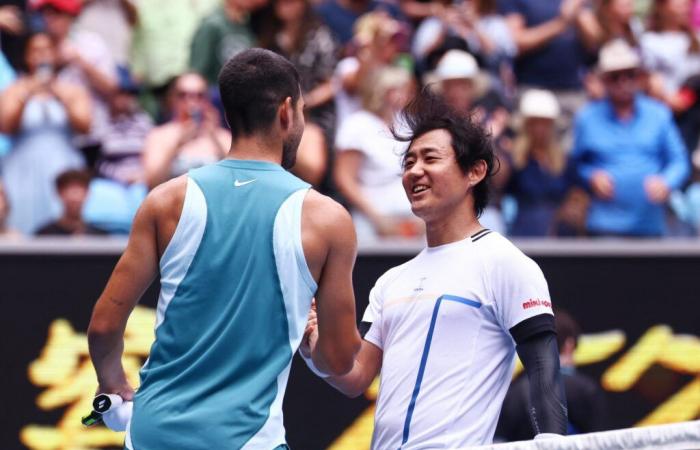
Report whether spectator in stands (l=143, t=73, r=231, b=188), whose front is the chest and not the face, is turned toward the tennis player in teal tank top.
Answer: yes

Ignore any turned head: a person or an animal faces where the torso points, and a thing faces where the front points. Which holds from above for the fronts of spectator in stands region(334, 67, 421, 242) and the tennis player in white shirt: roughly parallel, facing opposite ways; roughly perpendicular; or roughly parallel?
roughly perpendicular

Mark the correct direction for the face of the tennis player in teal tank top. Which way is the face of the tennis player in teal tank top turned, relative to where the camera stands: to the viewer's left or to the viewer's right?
to the viewer's right

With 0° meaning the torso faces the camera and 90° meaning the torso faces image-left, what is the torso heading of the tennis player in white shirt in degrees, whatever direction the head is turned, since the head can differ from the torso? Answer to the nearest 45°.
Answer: approximately 45°

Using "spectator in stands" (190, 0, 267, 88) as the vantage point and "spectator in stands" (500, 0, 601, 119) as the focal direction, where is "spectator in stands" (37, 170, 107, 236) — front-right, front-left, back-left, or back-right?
back-right

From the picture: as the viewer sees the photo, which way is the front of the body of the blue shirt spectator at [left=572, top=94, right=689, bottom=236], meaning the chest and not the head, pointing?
toward the camera

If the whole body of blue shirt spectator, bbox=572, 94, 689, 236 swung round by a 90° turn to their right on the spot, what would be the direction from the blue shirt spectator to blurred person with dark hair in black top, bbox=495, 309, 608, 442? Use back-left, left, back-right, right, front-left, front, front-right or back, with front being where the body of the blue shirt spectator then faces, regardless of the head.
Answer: left

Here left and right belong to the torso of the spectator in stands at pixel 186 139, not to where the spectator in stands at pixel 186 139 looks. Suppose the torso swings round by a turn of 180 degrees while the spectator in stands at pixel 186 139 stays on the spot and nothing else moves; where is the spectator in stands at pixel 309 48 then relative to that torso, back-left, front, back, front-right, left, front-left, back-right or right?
front-right

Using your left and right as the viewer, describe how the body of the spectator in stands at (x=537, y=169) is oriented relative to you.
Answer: facing the viewer

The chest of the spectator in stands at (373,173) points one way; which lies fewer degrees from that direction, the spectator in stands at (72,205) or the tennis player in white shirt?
the tennis player in white shirt

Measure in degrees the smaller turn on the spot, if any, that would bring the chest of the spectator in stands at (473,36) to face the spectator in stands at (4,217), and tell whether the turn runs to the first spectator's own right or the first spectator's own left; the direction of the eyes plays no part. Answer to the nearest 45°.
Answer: approximately 45° to the first spectator's own right

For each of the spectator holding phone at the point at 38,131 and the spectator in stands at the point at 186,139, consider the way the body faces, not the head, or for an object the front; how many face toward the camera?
2

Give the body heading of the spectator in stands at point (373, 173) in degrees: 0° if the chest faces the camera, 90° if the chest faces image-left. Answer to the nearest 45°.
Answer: approximately 315°
